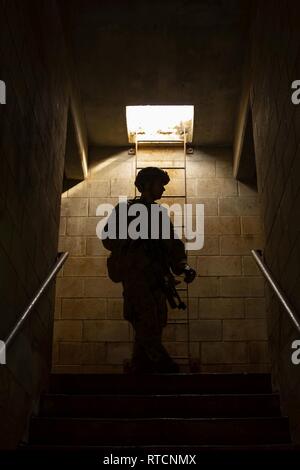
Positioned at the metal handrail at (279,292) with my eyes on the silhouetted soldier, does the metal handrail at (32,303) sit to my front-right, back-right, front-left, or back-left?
front-left

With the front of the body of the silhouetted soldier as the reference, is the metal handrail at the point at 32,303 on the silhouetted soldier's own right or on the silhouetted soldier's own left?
on the silhouetted soldier's own right

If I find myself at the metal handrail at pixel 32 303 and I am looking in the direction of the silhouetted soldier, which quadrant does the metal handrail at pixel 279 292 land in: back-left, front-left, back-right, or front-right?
front-right

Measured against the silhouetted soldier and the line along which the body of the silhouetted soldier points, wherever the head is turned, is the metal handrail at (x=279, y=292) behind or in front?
in front

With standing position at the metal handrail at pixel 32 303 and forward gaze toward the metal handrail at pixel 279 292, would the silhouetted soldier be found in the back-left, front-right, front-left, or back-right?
front-left

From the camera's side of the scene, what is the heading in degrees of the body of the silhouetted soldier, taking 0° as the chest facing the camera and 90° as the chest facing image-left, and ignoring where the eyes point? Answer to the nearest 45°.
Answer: approximately 315°

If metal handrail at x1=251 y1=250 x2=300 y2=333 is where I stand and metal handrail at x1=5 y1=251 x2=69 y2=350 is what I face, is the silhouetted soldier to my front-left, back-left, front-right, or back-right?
front-right
